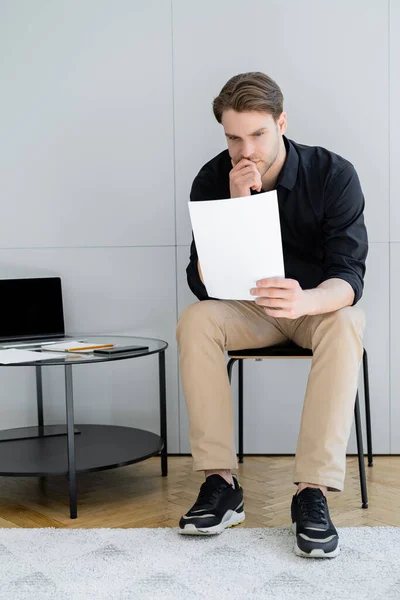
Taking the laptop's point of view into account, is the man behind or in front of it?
in front

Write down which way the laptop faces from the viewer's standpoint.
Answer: facing the viewer

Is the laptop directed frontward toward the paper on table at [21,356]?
yes

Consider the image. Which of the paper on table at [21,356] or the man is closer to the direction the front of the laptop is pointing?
the paper on table

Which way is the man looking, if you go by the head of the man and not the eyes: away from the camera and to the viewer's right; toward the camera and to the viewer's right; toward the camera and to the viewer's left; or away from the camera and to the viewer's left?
toward the camera and to the viewer's left
